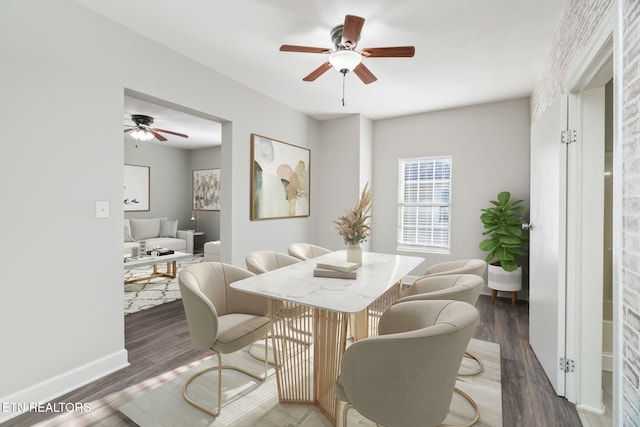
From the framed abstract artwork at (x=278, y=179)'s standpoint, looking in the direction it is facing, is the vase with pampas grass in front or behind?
in front

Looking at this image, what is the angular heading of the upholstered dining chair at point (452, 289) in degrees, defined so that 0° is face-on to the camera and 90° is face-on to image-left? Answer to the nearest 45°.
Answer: approximately 90°

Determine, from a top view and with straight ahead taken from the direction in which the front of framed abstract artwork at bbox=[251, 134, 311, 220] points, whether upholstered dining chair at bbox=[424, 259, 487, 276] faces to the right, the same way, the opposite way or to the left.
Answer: the opposite way

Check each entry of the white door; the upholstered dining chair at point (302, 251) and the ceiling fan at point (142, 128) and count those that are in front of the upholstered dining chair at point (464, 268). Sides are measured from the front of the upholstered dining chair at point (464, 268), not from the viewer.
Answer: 2

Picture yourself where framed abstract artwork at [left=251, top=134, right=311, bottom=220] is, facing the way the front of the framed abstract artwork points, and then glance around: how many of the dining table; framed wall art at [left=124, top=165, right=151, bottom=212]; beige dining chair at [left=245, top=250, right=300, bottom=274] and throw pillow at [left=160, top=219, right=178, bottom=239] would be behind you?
2

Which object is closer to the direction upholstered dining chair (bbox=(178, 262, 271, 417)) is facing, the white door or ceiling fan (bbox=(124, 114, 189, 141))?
the white door

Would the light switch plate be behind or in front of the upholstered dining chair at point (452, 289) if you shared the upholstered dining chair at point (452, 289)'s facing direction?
in front

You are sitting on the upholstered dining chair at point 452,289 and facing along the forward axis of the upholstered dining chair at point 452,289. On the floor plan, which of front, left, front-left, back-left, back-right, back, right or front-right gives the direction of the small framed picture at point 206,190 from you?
front-right

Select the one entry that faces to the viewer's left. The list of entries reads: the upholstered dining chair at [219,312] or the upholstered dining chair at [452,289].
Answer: the upholstered dining chair at [452,289]

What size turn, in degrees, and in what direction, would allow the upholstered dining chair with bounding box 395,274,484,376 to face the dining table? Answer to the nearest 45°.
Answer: approximately 45° to its left

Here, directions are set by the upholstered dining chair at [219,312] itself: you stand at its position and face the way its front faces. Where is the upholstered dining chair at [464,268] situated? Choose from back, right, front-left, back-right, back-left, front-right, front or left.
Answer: front-left

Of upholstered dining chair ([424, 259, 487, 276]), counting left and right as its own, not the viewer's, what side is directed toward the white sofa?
front

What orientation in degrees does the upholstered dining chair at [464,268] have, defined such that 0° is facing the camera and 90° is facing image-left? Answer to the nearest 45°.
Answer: approximately 90°

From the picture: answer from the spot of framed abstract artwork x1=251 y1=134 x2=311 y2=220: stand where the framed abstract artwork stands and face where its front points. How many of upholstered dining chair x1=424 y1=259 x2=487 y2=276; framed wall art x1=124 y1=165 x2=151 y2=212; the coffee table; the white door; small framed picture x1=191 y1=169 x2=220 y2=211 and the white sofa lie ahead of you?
2
